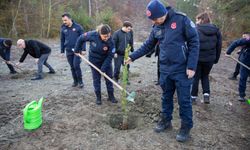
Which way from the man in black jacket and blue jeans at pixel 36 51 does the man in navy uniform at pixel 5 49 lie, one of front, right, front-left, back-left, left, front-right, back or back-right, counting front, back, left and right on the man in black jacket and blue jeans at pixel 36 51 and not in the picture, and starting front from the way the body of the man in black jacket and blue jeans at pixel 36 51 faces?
front-right

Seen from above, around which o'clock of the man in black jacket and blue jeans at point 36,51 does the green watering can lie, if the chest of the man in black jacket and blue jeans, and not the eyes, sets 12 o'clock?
The green watering can is roughly at 9 o'clock from the man in black jacket and blue jeans.

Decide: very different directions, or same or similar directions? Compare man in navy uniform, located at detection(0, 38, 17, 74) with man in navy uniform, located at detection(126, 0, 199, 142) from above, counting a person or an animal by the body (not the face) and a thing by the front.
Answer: very different directions

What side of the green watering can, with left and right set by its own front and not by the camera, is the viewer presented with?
right

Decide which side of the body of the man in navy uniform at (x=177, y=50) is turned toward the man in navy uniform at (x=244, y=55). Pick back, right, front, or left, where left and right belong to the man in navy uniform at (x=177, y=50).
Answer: back

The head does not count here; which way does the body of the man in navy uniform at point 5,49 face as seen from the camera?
to the viewer's right
